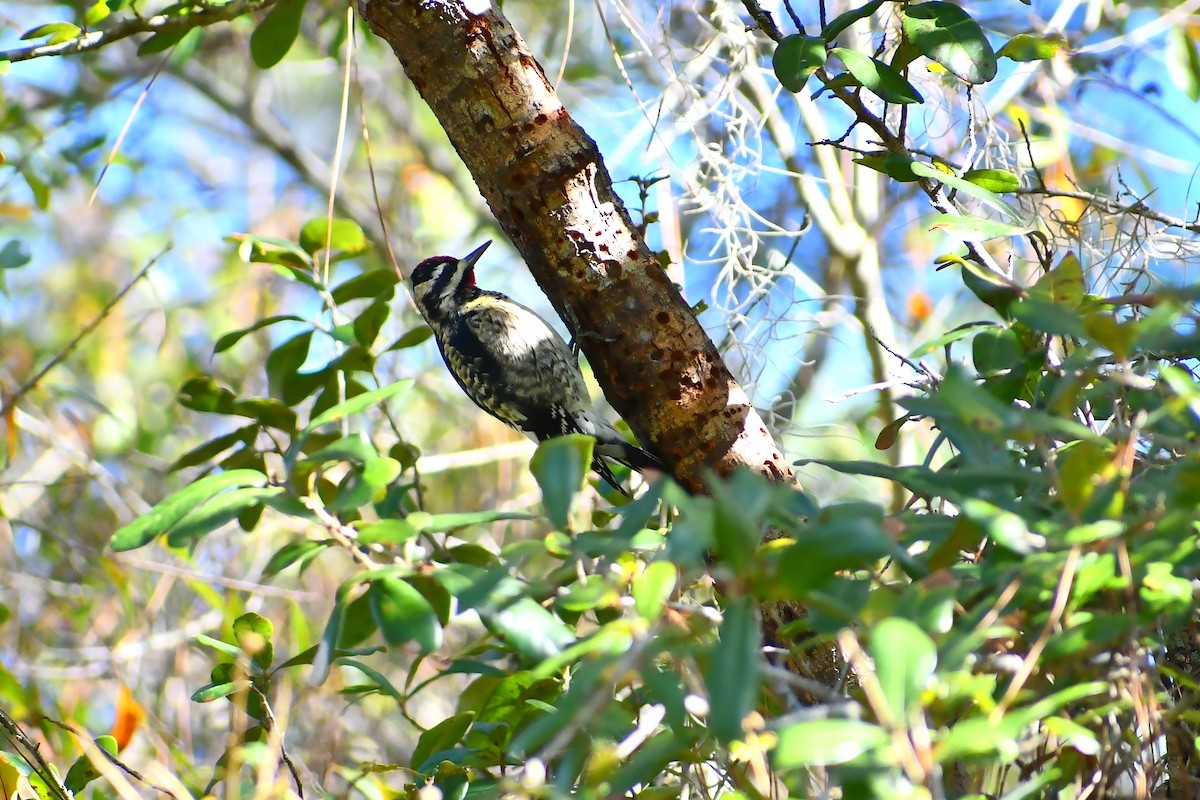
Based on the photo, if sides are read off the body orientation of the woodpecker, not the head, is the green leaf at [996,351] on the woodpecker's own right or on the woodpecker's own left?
on the woodpecker's own right
